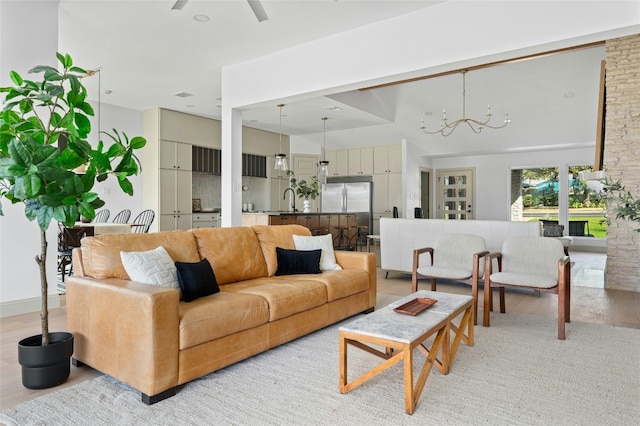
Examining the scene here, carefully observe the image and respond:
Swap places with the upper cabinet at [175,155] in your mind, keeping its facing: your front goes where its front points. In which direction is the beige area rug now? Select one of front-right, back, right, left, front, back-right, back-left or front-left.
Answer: front-right

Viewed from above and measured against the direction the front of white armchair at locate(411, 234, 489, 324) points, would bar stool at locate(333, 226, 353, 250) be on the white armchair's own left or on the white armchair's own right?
on the white armchair's own right

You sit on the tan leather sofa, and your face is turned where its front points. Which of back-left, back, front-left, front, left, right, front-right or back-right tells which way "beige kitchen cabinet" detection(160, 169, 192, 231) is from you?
back-left

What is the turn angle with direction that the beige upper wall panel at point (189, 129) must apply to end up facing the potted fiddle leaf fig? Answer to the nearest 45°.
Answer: approximately 45° to its right

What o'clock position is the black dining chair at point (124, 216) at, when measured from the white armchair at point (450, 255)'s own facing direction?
The black dining chair is roughly at 2 o'clock from the white armchair.

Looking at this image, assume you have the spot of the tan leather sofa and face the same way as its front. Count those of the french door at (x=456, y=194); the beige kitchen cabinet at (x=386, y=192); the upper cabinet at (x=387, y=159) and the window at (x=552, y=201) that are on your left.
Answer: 4

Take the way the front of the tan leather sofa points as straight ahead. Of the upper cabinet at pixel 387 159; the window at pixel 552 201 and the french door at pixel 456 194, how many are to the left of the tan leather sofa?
3

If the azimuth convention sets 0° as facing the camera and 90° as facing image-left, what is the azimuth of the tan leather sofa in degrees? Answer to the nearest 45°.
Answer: approximately 315°

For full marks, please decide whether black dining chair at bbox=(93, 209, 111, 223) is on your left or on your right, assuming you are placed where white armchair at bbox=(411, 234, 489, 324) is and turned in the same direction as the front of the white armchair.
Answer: on your right

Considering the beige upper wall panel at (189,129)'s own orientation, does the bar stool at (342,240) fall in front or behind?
in front

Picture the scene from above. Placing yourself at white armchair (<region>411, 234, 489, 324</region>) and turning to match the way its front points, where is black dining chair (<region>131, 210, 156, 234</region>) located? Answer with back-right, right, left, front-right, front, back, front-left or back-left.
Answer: front-right

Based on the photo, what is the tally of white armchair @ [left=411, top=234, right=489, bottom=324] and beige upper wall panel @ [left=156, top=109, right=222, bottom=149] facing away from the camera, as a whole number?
0

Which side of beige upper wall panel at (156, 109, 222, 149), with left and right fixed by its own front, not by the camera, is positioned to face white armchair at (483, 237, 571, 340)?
front

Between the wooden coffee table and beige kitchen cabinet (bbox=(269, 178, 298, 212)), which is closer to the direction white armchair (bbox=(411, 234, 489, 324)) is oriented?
the wooden coffee table
